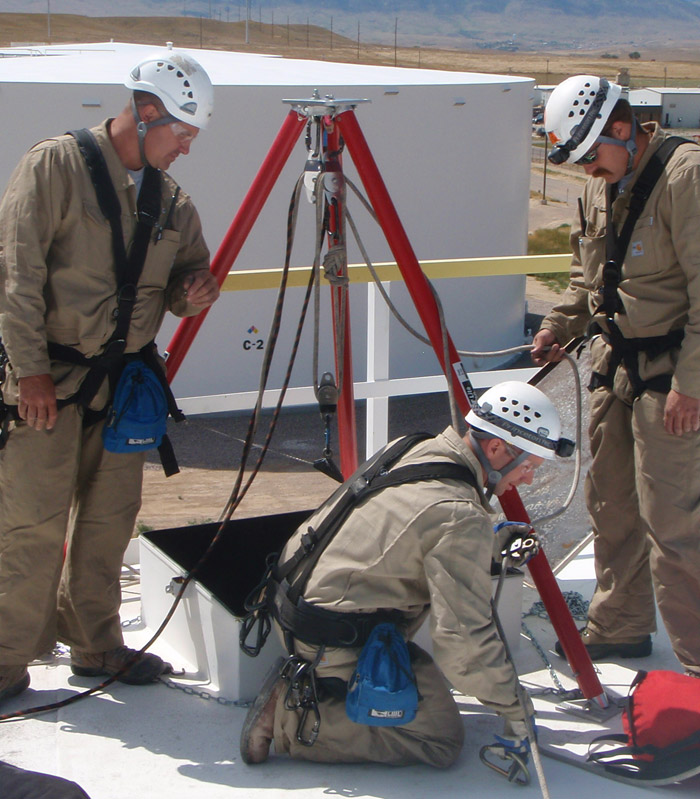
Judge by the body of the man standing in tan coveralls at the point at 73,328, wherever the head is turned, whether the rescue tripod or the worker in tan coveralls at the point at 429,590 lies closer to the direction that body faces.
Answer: the worker in tan coveralls

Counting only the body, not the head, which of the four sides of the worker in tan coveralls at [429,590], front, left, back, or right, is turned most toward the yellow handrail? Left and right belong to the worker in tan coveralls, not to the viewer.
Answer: left

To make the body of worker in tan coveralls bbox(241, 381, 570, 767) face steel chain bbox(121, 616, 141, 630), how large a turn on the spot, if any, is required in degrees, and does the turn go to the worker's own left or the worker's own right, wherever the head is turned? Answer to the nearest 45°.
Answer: approximately 135° to the worker's own left

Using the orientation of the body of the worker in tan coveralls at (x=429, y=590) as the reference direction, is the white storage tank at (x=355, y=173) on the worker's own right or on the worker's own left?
on the worker's own left

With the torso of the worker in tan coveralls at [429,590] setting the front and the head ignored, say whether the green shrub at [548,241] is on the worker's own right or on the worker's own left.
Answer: on the worker's own left

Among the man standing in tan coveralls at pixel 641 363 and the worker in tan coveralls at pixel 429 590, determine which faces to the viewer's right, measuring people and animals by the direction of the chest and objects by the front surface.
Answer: the worker in tan coveralls

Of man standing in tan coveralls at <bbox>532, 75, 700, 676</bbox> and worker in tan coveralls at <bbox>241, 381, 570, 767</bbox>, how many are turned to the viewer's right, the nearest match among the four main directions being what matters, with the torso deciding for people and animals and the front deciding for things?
1

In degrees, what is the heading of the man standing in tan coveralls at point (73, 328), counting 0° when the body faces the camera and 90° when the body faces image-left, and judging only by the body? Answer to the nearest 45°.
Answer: approximately 315°

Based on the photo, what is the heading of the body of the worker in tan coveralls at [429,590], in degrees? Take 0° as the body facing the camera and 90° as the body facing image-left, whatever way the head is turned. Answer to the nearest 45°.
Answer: approximately 270°

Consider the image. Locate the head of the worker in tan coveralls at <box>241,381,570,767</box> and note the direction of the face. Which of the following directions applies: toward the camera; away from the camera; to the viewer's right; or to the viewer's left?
to the viewer's right

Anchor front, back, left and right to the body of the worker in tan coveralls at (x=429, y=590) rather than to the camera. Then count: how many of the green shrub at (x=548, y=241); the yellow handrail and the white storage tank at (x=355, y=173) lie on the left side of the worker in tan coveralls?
3
